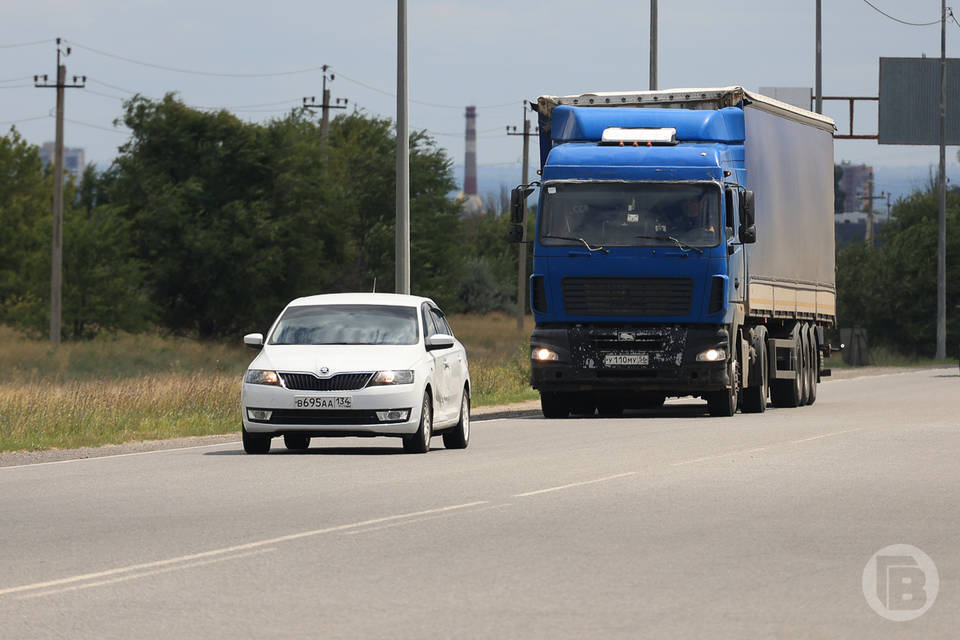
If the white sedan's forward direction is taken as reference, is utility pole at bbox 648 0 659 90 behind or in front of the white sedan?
behind

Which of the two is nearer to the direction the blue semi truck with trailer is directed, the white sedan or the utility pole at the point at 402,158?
the white sedan

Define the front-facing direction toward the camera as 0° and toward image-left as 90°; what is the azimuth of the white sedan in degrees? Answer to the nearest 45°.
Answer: approximately 0°

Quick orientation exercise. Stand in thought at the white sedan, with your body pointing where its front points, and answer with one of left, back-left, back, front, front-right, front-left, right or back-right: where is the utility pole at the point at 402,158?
back

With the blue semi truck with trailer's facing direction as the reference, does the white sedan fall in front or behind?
in front

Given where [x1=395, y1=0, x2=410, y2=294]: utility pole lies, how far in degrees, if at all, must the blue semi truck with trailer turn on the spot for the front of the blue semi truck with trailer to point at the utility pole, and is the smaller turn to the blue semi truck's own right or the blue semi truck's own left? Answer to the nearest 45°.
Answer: approximately 135° to the blue semi truck's own right

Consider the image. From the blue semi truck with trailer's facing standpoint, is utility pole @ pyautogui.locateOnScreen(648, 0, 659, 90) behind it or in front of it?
behind

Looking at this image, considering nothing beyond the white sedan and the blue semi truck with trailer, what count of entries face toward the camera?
2

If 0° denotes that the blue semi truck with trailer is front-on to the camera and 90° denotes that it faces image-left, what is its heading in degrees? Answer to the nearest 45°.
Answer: approximately 0°
